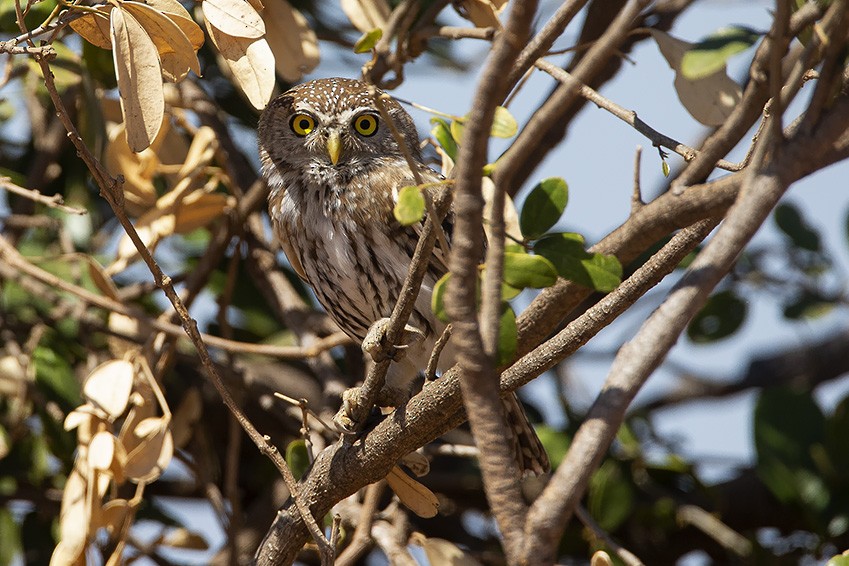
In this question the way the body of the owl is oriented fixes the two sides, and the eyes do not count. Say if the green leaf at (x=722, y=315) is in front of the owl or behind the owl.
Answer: behind

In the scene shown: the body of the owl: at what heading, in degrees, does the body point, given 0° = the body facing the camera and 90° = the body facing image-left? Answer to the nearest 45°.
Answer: approximately 45°

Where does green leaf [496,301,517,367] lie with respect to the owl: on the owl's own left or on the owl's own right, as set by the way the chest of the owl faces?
on the owl's own left

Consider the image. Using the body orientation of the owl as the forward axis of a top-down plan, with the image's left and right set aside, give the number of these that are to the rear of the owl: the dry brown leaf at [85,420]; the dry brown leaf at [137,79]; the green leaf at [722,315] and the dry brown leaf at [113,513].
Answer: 1

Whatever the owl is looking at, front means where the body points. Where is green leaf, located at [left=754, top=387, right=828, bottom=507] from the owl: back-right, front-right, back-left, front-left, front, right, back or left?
back-left

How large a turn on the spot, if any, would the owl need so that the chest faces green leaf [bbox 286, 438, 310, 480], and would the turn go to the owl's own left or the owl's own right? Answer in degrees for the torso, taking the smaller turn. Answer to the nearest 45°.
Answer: approximately 45° to the owl's own right

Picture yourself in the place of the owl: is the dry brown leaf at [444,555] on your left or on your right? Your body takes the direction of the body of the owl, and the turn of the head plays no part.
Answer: on your left

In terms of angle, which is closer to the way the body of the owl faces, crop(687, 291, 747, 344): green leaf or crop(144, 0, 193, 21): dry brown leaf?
the dry brown leaf
